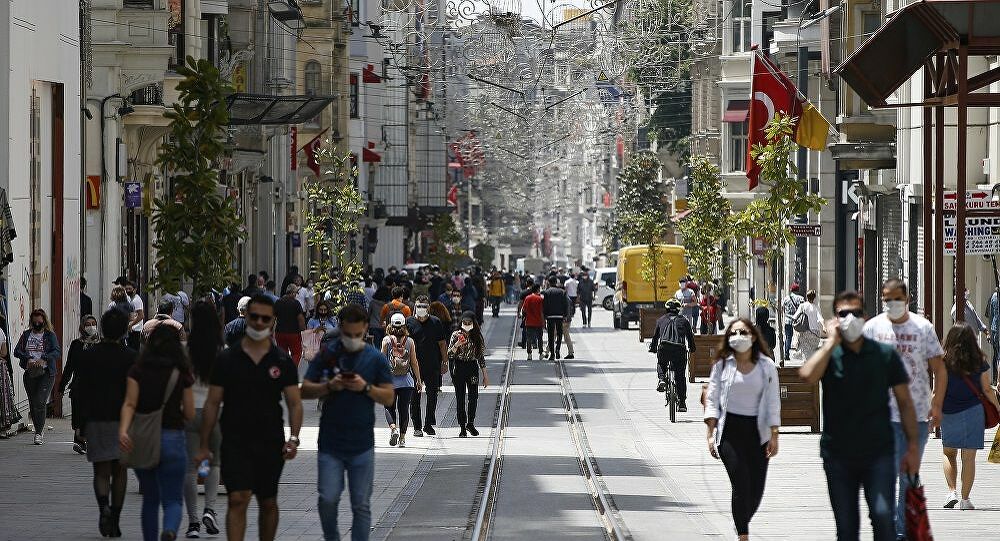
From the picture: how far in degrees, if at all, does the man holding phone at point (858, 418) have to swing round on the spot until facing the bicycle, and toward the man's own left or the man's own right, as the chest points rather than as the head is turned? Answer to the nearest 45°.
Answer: approximately 180°

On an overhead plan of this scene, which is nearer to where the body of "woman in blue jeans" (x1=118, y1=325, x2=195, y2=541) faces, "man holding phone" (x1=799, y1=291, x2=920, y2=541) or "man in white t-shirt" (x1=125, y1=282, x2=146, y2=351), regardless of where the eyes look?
the man in white t-shirt

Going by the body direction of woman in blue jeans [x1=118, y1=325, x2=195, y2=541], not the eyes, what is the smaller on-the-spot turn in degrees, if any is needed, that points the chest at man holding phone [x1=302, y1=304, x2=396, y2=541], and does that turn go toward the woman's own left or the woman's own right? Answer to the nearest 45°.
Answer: approximately 135° to the woman's own right

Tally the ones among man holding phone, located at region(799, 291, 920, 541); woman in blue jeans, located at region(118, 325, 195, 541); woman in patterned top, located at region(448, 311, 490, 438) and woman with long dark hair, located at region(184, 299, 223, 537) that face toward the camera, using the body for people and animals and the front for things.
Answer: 2

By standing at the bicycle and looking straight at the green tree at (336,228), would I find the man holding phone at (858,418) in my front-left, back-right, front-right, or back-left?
back-left

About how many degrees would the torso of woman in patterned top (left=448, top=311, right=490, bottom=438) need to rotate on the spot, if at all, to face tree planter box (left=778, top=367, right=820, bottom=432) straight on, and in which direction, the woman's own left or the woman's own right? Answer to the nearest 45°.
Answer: approximately 90° to the woman's own left

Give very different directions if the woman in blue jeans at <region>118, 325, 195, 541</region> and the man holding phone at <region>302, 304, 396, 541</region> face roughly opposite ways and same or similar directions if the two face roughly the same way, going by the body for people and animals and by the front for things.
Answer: very different directions

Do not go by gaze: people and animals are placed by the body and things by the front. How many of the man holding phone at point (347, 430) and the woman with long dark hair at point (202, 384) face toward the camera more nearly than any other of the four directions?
1

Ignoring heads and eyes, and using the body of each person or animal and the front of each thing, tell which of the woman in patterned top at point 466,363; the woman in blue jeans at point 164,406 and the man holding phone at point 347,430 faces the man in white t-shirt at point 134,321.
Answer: the woman in blue jeans

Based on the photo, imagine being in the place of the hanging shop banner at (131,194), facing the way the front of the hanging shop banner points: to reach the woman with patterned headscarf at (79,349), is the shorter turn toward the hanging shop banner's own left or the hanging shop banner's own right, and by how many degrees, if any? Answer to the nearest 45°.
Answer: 0° — it already faces them

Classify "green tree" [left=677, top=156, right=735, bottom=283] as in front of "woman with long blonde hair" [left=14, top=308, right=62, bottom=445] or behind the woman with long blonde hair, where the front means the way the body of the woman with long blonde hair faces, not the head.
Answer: behind

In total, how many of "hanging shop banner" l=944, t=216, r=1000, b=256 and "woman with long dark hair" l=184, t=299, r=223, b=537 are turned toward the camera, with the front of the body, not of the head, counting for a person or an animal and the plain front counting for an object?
1

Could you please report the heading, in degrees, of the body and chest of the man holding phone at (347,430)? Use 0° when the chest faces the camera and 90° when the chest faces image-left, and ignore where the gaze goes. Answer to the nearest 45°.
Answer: approximately 0°

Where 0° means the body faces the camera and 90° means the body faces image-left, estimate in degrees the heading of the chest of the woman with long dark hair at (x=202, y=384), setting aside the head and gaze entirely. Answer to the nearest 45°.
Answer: approximately 180°

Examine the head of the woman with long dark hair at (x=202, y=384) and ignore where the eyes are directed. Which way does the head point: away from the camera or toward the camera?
away from the camera
